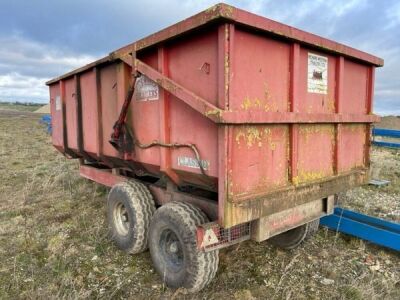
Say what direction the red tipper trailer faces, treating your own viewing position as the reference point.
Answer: facing away from the viewer and to the left of the viewer
